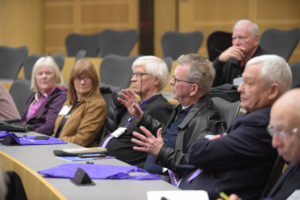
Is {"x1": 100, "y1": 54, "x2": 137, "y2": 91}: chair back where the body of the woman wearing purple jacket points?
no

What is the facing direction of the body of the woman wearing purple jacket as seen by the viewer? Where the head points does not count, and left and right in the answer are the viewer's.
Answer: facing the viewer and to the left of the viewer

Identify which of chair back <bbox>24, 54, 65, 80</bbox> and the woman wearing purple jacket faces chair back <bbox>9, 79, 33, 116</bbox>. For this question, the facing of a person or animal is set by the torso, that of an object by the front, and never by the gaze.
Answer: chair back <bbox>24, 54, 65, 80</bbox>

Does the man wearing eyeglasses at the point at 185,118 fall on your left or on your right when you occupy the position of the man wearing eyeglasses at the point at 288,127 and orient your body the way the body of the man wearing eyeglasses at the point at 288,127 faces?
on your right

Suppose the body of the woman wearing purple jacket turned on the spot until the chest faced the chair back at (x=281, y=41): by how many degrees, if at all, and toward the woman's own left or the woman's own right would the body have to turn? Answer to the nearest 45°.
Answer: approximately 135° to the woman's own left

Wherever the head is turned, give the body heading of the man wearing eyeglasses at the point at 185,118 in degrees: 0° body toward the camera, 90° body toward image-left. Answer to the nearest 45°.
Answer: approximately 90°

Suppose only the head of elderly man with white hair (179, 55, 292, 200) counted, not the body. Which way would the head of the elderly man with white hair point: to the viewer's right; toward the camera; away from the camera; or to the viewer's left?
to the viewer's left

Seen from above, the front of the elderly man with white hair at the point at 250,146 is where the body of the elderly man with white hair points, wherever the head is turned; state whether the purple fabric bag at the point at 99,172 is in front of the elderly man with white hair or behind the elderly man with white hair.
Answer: in front

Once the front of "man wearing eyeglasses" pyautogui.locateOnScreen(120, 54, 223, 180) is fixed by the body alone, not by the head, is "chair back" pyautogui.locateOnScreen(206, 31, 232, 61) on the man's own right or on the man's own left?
on the man's own right

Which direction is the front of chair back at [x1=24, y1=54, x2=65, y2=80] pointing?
toward the camera

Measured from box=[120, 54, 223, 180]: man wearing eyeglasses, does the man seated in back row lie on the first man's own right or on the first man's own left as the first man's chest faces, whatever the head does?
on the first man's own right

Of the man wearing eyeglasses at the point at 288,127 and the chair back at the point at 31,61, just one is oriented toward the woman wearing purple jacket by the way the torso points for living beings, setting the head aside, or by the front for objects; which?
the chair back

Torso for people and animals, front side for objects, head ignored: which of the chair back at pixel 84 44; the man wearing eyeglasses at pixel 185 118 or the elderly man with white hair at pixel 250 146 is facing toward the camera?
the chair back

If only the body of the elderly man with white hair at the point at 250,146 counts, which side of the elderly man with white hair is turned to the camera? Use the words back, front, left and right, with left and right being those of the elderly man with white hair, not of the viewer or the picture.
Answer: left

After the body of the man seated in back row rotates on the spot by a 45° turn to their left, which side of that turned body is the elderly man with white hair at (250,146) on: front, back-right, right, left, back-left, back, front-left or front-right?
front

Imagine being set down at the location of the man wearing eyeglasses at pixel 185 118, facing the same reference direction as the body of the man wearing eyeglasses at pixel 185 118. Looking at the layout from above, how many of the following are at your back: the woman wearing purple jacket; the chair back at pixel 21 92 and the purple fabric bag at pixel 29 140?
0

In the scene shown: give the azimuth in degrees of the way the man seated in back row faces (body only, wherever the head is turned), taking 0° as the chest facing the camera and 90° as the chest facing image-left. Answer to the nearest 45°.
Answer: approximately 45°

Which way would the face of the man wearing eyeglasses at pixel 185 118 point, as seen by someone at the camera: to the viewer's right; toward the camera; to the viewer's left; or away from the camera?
to the viewer's left

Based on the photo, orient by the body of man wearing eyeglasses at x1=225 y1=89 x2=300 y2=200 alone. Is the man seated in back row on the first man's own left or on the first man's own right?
on the first man's own right
